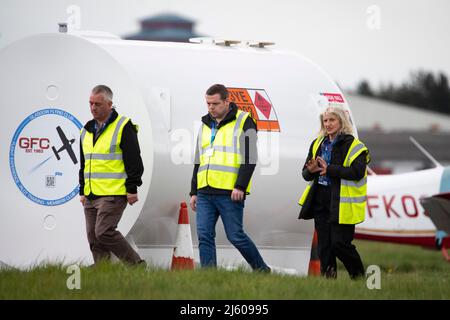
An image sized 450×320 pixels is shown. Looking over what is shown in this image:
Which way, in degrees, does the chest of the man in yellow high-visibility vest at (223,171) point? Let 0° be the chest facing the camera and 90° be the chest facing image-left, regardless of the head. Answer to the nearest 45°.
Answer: approximately 45°

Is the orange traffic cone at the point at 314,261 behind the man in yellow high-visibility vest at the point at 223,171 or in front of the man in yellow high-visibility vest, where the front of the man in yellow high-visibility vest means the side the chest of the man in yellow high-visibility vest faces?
behind

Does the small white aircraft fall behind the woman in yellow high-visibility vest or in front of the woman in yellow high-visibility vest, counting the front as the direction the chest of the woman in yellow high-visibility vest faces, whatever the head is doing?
behind

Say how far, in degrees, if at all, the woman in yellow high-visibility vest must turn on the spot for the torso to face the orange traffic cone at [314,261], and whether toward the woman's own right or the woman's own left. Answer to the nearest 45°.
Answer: approximately 135° to the woman's own right

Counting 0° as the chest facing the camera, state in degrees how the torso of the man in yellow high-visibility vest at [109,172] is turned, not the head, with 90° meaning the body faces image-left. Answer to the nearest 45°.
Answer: approximately 45°

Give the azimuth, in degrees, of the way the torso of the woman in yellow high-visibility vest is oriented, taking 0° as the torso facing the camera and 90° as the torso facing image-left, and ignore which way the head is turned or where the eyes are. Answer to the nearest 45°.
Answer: approximately 45°

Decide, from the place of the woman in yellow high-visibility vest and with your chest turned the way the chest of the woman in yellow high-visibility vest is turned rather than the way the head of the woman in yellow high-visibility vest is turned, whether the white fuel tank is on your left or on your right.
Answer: on your right
